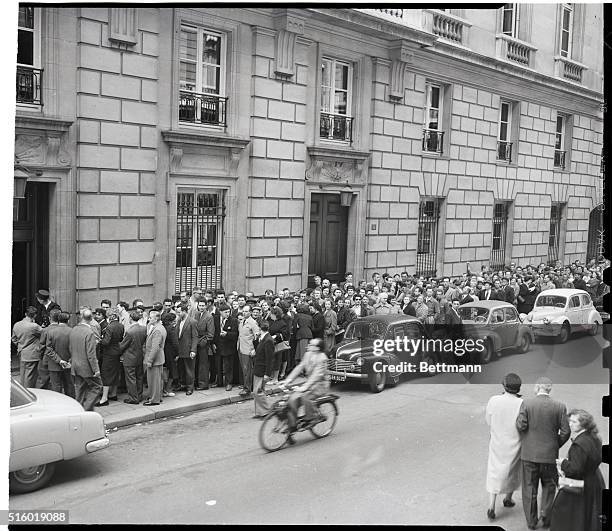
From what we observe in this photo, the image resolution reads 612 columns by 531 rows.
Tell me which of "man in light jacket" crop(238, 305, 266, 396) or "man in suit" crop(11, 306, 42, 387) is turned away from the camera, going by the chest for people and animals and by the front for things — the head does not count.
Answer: "man in suit" crop(11, 306, 42, 387)

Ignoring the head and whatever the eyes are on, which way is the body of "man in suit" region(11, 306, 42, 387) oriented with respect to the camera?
away from the camera

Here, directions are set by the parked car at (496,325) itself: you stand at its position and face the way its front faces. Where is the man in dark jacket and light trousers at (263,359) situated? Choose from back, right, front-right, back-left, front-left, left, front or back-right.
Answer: front

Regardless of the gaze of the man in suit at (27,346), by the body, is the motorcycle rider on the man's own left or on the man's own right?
on the man's own right

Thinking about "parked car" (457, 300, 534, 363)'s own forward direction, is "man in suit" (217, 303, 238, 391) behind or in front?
in front

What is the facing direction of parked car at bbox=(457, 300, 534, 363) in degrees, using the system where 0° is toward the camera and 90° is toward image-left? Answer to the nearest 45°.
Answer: approximately 45°

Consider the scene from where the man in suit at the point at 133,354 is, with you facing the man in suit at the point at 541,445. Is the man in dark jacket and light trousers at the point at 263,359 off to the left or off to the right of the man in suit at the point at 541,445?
left

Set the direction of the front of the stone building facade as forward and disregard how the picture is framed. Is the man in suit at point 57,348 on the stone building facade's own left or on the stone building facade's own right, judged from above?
on the stone building facade's own right

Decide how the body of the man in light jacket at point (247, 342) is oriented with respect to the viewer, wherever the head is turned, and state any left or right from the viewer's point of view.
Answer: facing the viewer and to the left of the viewer

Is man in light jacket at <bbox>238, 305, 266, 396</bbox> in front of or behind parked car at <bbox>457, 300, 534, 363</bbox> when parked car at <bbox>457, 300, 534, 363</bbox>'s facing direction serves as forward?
in front

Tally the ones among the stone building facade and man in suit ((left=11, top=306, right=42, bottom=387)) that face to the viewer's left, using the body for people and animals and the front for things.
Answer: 0

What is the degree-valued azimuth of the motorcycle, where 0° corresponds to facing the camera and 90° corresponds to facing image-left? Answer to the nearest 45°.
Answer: approximately 45°

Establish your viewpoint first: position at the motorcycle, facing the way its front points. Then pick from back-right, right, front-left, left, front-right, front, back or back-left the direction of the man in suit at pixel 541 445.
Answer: left

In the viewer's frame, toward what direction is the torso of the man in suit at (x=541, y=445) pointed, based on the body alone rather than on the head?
away from the camera

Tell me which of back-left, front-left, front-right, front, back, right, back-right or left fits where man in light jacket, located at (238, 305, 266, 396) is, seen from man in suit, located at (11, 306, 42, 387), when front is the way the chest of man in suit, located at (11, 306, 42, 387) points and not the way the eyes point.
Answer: right
